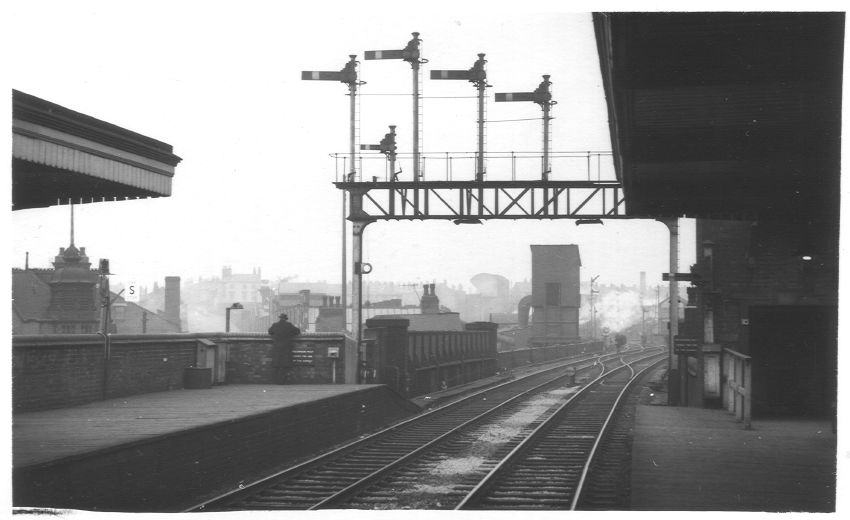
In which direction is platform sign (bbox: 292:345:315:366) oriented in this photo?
toward the camera

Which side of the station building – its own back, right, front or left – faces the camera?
left

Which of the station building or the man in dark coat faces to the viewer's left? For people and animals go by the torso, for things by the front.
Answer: the station building

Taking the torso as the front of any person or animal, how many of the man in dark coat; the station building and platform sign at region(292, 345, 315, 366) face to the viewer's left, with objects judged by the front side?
1

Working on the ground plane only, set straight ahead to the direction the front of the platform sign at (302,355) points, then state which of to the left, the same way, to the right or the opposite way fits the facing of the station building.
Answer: to the right

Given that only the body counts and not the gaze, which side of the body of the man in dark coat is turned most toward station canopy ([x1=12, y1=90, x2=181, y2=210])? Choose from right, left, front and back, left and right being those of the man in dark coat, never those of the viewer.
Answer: back

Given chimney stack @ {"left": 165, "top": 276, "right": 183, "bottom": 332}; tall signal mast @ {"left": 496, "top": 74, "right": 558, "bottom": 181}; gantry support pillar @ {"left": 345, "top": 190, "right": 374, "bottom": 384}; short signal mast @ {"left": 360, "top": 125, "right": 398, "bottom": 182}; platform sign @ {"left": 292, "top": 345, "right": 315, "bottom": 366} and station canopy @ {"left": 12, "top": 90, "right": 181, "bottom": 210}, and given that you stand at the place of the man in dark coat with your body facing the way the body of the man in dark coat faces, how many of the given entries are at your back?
1

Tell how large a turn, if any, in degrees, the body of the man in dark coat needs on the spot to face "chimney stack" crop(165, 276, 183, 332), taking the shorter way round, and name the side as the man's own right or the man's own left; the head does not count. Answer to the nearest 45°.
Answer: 0° — they already face it

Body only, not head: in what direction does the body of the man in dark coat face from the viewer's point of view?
away from the camera

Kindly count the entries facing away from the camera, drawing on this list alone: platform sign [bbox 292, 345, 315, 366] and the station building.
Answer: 0
